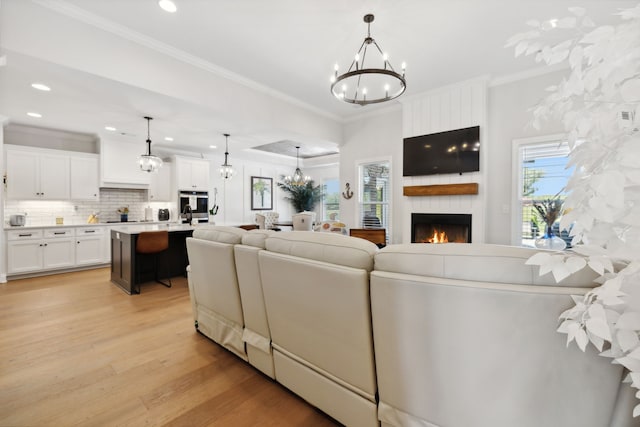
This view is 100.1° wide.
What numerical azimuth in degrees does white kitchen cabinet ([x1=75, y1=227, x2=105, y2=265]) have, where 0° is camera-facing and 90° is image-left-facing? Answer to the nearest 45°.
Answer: approximately 0°

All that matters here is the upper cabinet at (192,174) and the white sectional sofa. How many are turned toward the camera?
1

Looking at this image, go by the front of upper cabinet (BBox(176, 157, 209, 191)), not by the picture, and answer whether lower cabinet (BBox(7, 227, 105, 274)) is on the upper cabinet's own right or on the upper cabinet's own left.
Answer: on the upper cabinet's own right

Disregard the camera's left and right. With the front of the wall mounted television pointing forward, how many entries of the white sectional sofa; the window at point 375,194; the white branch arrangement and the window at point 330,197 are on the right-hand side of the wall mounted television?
2

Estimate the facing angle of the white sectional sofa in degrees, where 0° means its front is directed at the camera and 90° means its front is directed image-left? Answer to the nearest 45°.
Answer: approximately 225°

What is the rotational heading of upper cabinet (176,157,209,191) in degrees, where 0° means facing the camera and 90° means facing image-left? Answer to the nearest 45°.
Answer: approximately 0°

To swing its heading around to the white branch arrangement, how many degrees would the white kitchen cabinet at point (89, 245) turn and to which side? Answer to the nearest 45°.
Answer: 0° — it already faces it
